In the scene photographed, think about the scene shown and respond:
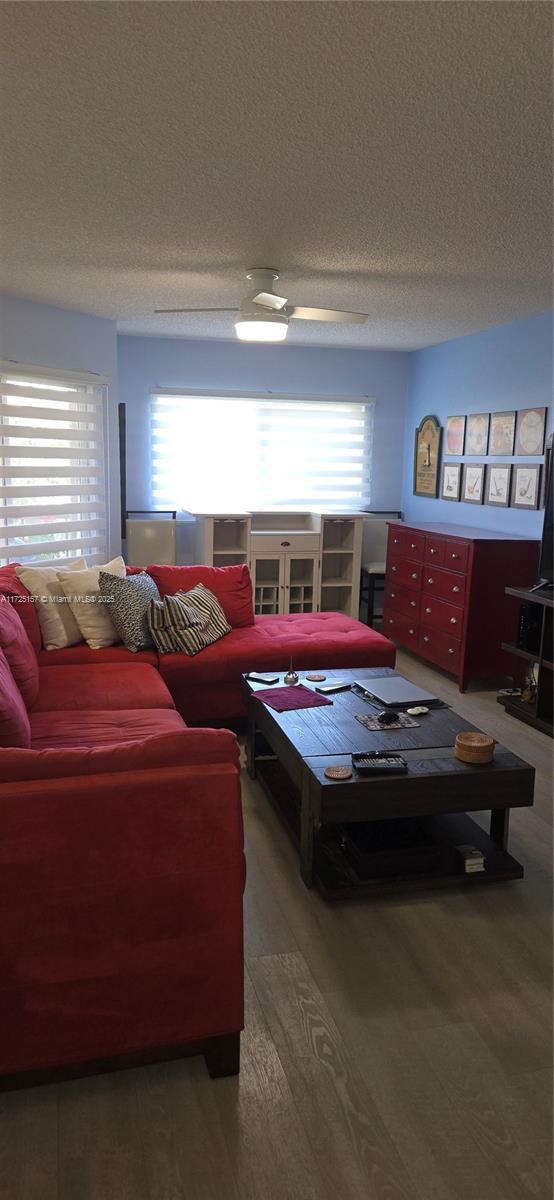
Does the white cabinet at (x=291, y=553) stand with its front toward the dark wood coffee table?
yes

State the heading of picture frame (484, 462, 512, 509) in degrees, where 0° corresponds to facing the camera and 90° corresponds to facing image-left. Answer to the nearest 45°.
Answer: approximately 45°

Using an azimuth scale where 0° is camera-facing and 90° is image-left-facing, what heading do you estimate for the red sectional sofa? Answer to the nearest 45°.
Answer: approximately 270°

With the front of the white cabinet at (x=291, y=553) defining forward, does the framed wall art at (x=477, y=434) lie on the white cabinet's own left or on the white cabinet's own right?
on the white cabinet's own left

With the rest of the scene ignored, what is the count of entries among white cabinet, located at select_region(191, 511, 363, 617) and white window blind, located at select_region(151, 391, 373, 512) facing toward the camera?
2

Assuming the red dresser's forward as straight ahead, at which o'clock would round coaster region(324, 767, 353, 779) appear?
The round coaster is roughly at 11 o'clock from the red dresser.

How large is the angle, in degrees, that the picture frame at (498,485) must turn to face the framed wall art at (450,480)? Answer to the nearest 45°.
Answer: approximately 90° to its right

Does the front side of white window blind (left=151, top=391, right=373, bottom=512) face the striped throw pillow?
yes

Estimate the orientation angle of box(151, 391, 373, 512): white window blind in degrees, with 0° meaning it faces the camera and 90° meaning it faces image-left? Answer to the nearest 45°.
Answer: approximately 0°

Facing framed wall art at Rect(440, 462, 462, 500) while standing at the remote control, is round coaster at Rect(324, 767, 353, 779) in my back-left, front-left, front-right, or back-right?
back-left

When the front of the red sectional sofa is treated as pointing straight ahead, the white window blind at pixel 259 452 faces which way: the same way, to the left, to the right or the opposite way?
to the right

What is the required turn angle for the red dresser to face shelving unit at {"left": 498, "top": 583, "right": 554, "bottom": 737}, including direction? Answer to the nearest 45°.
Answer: approximately 90° to its left

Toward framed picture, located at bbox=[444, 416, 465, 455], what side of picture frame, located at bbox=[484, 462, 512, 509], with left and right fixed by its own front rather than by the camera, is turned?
right
